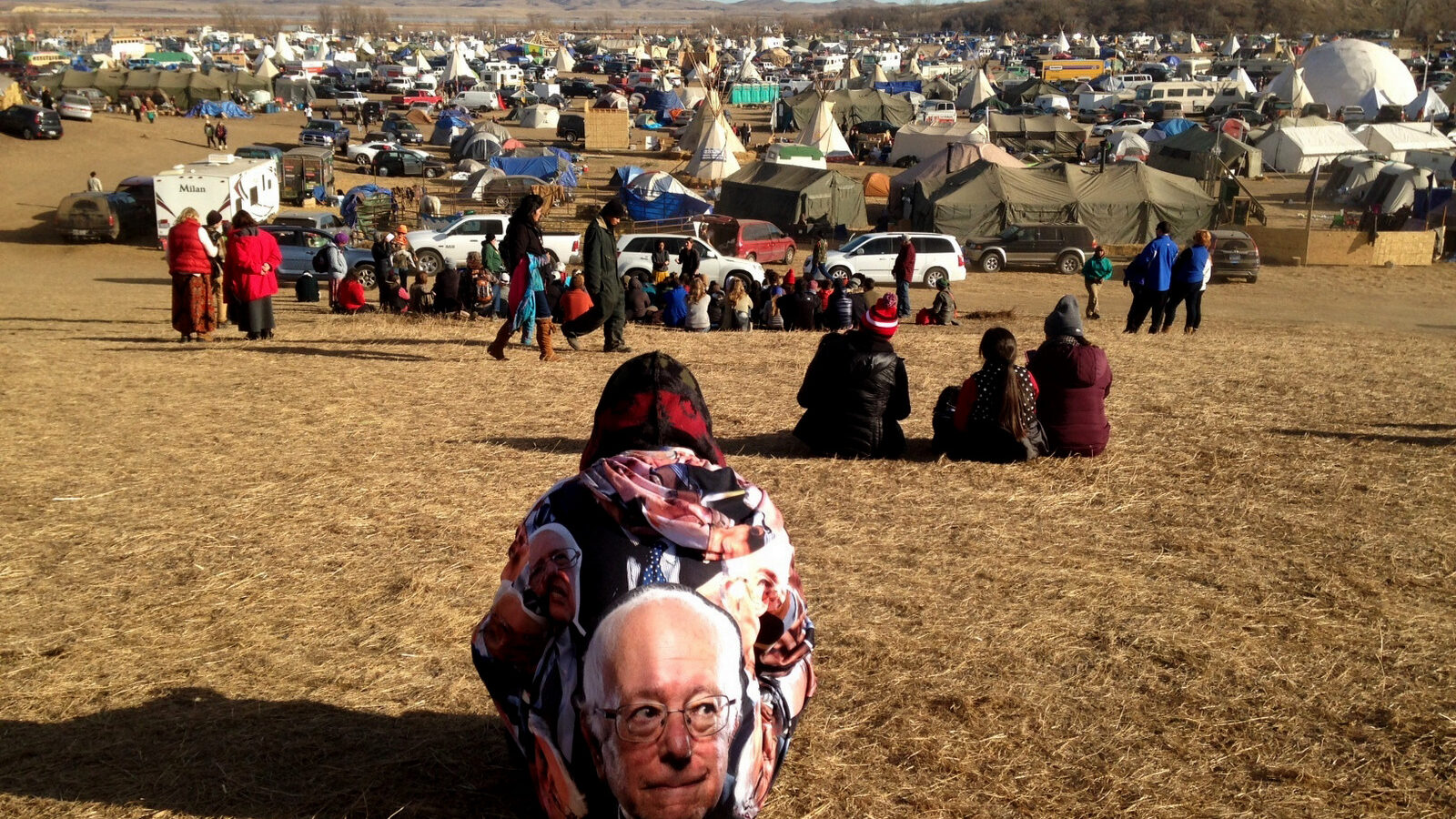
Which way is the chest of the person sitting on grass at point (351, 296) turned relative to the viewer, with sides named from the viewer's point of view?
facing away from the viewer

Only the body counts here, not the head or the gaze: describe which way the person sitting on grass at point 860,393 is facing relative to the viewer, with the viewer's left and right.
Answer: facing away from the viewer

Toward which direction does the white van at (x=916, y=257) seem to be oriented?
to the viewer's left

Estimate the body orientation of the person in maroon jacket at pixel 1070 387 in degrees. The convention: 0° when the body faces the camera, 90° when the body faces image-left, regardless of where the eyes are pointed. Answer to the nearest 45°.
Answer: approximately 180°

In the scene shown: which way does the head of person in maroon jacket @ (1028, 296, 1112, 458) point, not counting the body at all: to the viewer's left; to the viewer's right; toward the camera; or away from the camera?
away from the camera

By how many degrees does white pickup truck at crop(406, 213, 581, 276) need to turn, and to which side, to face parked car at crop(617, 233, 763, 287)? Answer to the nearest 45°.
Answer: approximately 135° to its left

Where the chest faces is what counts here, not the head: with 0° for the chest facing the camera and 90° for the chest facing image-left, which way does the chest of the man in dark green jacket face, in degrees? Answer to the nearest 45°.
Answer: approximately 270°

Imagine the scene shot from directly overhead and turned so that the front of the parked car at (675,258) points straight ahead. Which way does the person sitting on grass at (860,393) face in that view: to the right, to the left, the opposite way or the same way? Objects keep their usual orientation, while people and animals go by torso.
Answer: to the left

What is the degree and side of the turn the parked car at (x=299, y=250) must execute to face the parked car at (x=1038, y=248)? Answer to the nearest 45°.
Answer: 0° — it already faces it
